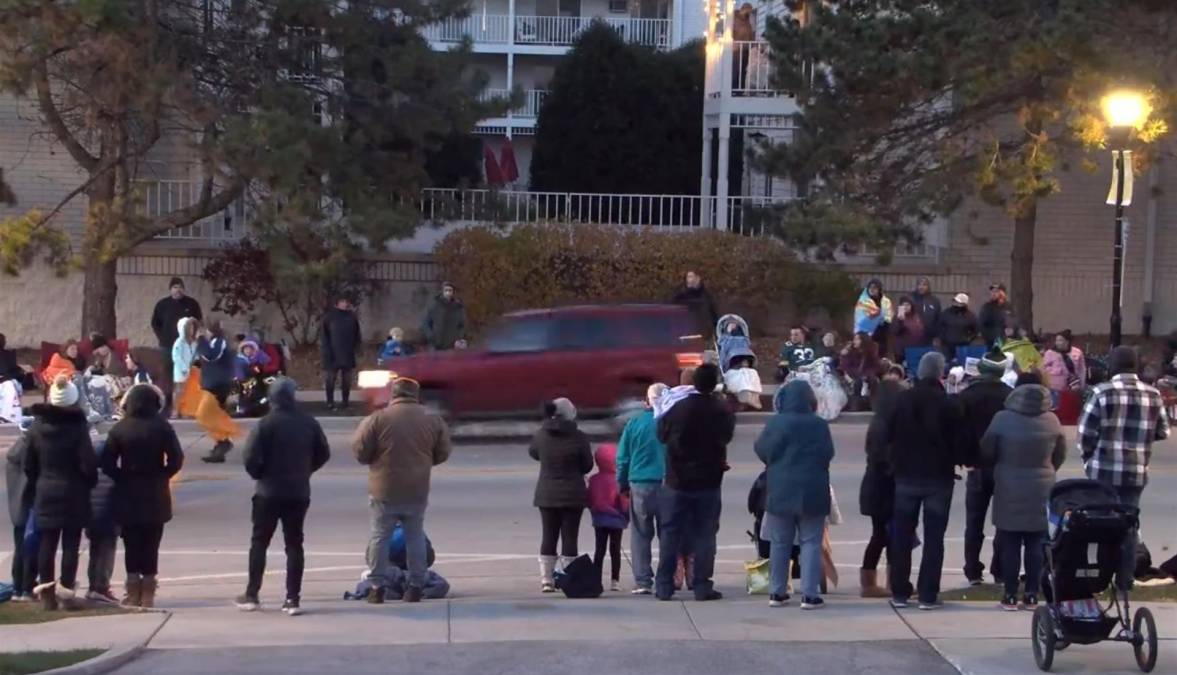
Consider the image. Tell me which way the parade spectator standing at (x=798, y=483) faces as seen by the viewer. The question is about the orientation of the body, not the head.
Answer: away from the camera

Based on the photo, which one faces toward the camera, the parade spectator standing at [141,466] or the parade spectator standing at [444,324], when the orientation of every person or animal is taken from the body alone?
the parade spectator standing at [444,324]

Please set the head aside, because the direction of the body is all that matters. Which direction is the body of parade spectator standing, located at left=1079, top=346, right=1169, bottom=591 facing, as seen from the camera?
away from the camera

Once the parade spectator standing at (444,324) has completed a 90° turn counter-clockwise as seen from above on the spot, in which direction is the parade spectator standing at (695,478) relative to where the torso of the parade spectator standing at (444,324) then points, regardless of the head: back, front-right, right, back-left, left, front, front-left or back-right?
right

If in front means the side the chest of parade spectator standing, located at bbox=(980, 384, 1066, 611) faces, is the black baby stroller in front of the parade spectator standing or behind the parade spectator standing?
behind

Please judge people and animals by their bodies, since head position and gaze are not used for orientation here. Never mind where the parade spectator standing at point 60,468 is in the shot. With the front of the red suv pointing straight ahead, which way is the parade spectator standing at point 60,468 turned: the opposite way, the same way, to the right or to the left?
to the right

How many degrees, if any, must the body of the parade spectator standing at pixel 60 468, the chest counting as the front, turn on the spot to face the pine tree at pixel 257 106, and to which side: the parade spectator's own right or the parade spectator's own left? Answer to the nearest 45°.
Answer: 0° — they already face it

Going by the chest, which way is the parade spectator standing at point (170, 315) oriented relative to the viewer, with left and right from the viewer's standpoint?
facing the viewer

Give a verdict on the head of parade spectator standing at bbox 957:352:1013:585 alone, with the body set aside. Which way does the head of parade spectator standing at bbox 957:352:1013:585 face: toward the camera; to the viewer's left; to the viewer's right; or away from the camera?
away from the camera

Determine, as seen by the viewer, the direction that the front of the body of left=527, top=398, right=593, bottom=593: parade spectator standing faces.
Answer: away from the camera

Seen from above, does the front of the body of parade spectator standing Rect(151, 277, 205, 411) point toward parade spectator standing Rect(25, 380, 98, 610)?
yes

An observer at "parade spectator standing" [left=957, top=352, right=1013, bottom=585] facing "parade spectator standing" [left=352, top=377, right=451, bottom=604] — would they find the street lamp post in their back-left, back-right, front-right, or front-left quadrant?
back-right

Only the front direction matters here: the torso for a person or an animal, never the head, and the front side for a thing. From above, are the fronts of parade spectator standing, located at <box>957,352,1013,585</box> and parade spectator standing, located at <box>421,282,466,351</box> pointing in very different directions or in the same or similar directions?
very different directions

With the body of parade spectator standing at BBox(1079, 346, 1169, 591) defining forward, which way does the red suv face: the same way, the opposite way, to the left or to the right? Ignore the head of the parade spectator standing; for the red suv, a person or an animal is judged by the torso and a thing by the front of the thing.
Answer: to the left

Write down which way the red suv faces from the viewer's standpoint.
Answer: facing to the left of the viewer

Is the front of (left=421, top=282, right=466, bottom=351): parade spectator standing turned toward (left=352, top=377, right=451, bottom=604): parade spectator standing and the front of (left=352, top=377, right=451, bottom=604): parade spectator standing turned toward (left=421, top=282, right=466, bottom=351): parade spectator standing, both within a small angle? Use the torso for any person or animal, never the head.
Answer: yes

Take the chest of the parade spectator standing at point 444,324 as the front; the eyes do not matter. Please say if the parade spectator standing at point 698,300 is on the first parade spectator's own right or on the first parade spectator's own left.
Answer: on the first parade spectator's own left

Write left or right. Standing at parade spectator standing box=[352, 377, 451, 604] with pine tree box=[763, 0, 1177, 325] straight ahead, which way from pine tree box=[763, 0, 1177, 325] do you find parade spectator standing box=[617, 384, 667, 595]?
right

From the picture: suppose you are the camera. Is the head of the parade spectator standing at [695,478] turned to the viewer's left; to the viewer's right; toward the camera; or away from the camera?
away from the camera

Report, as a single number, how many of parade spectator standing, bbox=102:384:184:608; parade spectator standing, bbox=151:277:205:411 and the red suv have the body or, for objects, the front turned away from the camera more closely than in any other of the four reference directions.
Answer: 1

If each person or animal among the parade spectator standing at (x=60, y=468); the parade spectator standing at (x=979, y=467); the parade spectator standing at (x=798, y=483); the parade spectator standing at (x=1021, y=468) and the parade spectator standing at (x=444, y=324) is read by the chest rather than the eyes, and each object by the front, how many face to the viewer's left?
0

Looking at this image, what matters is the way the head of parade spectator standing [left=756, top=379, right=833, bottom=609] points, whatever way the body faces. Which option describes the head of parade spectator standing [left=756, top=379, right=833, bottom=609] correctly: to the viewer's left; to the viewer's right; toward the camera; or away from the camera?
away from the camera

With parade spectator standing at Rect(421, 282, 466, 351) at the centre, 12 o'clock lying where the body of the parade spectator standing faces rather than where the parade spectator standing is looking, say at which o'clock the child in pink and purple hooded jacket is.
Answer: The child in pink and purple hooded jacket is roughly at 12 o'clock from the parade spectator standing.

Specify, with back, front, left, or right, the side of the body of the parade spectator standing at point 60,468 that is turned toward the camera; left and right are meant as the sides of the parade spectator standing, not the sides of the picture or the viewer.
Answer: back
